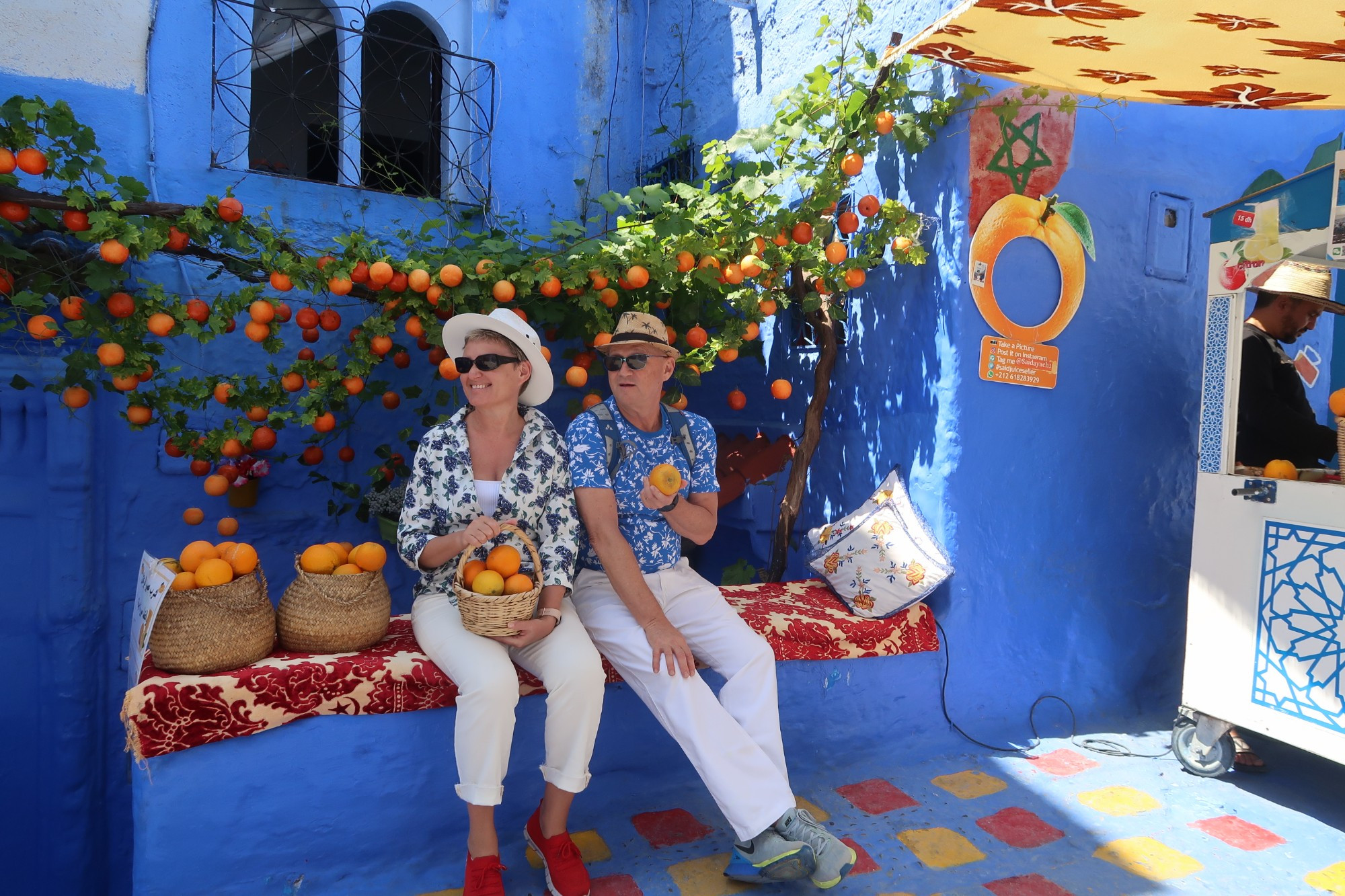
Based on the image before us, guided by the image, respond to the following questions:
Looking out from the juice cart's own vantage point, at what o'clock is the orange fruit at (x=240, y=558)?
The orange fruit is roughly at 12 o'clock from the juice cart.

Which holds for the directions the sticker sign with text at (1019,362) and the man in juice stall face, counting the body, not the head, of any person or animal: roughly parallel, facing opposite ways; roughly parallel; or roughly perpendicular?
roughly perpendicular

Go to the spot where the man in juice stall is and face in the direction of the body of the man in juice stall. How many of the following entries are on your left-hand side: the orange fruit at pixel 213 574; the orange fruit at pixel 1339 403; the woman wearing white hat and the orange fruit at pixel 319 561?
0

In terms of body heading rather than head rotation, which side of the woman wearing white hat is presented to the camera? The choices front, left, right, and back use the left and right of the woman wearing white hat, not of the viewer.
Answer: front

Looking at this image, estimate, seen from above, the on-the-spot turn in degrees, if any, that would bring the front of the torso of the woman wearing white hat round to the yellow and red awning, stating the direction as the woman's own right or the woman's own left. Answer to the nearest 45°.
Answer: approximately 90° to the woman's own left

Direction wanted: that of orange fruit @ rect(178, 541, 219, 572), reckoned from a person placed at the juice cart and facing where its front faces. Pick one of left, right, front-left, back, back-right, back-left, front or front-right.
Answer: front

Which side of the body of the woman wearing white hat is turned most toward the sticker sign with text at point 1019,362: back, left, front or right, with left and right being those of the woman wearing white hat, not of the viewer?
left

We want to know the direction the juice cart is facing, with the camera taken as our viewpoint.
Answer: facing the viewer and to the left of the viewer

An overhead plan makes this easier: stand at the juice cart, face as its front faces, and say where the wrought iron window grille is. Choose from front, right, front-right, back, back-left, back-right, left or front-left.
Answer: front-right

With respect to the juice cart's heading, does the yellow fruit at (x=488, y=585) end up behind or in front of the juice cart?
in front

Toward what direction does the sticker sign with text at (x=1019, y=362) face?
toward the camera
